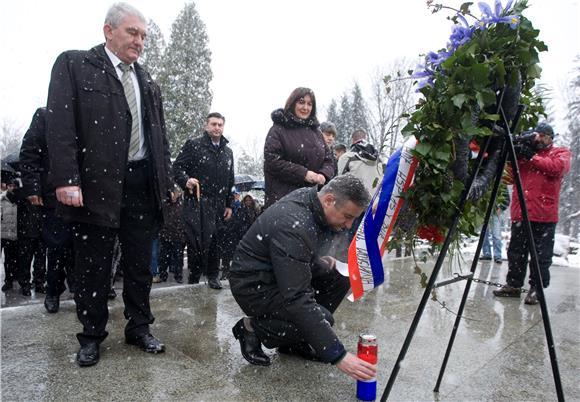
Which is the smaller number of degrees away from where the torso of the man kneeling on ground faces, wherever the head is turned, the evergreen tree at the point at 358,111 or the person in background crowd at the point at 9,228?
the evergreen tree

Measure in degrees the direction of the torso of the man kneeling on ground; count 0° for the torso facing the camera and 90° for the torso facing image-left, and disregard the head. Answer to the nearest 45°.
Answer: approximately 270°

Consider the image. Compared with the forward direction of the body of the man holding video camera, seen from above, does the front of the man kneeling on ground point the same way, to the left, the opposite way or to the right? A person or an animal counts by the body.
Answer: the opposite way

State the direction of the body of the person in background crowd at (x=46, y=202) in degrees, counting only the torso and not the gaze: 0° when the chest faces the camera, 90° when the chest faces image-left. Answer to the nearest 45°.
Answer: approximately 315°

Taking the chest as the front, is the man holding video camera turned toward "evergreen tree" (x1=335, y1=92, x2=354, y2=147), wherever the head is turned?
no

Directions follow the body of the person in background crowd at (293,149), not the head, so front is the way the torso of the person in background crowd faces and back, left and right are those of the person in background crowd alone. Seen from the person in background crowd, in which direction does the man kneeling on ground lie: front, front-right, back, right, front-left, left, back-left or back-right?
front-right

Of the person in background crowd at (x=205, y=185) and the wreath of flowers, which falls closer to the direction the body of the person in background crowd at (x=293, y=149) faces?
the wreath of flowers

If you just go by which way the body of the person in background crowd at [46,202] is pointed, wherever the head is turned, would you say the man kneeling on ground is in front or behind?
in front

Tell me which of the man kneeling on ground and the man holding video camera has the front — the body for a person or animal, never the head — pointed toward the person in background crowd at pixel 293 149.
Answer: the man holding video camera

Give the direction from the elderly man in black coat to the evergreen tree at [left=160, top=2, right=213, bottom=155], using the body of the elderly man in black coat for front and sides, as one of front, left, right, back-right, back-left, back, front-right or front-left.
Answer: back-left

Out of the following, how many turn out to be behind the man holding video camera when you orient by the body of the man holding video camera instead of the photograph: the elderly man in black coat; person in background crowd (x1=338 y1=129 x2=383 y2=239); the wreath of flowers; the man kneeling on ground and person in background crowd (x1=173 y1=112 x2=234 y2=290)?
0

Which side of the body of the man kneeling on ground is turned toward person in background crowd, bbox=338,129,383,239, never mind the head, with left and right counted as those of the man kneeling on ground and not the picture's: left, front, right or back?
left

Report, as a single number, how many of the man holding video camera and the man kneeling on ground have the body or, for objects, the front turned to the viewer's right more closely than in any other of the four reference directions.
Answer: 1

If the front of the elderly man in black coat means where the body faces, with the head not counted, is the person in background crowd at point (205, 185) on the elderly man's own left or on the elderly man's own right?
on the elderly man's own left

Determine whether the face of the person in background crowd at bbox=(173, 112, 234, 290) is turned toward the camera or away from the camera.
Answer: toward the camera

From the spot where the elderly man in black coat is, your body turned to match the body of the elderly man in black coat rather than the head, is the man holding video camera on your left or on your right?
on your left

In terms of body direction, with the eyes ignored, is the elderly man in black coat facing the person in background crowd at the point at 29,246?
no

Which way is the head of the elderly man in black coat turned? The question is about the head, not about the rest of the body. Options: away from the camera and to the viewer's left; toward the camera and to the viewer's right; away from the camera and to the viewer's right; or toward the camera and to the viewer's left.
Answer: toward the camera and to the viewer's right
